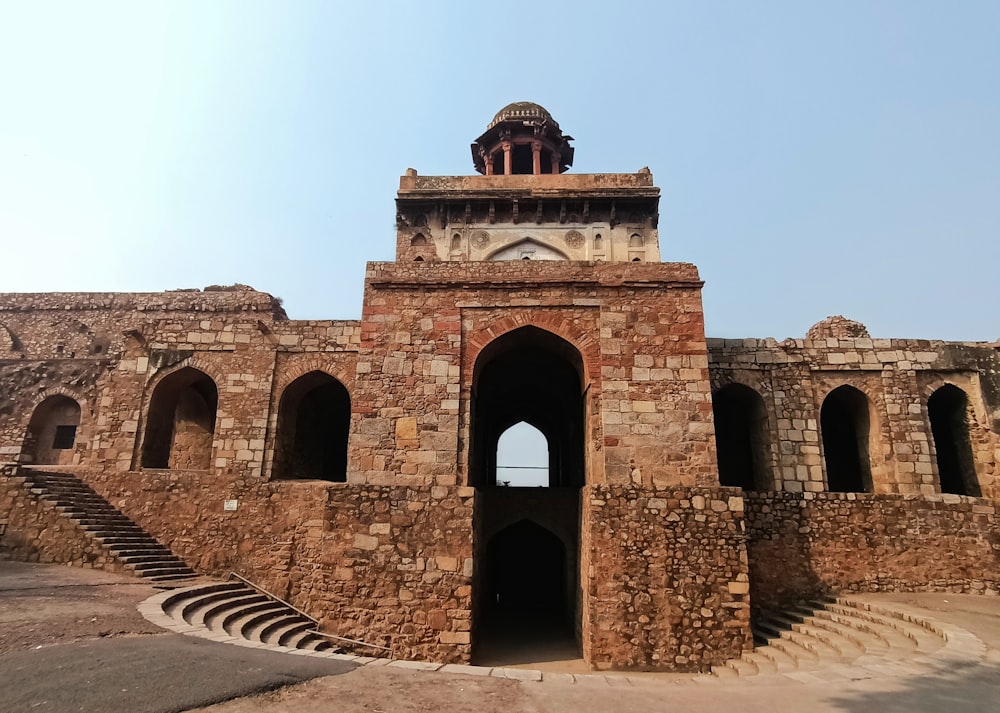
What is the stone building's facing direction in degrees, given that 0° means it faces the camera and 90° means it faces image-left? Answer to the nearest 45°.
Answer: approximately 0°
